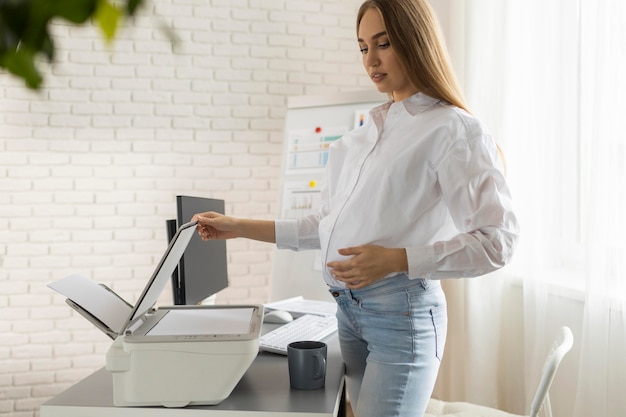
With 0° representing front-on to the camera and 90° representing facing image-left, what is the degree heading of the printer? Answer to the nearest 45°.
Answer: approximately 270°

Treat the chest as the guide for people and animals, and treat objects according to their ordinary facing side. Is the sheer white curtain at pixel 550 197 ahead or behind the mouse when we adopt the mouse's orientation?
behind

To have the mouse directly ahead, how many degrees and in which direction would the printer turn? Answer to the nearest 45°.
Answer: approximately 45° to its left

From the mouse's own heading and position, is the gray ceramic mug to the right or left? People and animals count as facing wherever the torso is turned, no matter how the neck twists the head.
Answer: on its left

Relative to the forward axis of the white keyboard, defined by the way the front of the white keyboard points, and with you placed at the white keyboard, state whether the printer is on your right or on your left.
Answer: on your right

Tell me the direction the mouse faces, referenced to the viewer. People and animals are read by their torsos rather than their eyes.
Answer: facing to the left of the viewer
